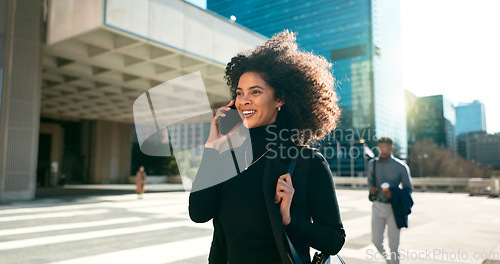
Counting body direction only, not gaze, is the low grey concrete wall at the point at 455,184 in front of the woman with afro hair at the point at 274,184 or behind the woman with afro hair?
behind

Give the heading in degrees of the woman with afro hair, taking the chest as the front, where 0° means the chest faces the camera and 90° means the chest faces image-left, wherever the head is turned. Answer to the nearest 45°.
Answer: approximately 45°

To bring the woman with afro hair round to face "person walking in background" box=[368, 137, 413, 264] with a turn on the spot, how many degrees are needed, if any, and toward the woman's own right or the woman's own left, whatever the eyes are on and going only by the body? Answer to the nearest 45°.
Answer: approximately 180°
